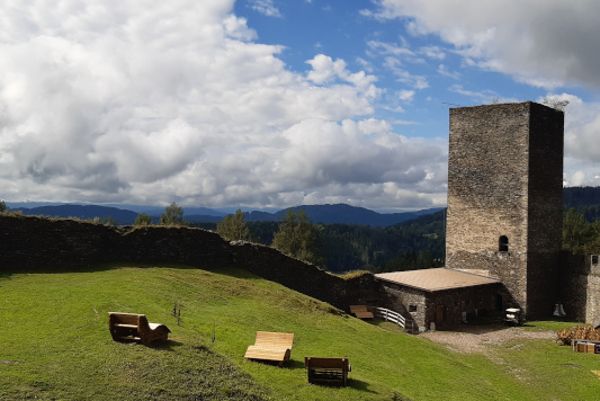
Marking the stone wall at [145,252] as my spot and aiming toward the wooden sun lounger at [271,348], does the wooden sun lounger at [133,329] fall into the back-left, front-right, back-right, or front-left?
front-right

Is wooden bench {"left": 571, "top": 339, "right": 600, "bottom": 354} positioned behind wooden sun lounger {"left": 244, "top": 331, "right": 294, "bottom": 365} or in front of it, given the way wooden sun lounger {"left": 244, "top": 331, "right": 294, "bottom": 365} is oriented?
behind

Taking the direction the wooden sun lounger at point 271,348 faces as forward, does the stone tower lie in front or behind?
behind

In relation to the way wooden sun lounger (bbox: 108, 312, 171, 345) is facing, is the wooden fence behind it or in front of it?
in front

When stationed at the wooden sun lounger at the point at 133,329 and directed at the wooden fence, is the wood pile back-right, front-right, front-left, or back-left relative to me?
front-right

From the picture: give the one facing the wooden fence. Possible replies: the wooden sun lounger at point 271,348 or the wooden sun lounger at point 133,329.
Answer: the wooden sun lounger at point 133,329

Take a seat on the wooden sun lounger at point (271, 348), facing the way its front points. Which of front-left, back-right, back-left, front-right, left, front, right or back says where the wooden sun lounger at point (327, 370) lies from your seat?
left

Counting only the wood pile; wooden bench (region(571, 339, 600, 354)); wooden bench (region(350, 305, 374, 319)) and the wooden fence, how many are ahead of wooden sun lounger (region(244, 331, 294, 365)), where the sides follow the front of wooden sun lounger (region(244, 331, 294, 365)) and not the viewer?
0

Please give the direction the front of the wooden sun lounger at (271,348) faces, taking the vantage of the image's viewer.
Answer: facing the viewer and to the left of the viewer
